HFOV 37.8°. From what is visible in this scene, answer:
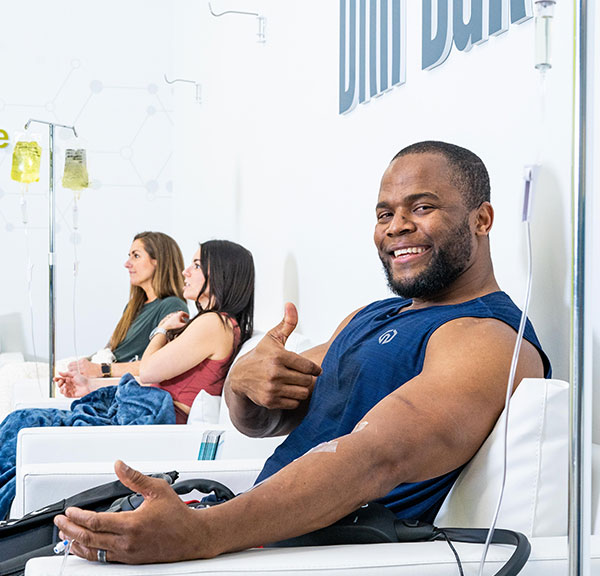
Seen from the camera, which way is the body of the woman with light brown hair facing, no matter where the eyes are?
to the viewer's left

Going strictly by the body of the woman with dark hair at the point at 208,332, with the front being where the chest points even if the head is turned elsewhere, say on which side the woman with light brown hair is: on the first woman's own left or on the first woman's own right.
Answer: on the first woman's own right

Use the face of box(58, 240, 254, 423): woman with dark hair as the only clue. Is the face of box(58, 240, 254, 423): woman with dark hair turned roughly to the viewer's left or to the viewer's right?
to the viewer's left

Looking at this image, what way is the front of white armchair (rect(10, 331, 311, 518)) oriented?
to the viewer's left

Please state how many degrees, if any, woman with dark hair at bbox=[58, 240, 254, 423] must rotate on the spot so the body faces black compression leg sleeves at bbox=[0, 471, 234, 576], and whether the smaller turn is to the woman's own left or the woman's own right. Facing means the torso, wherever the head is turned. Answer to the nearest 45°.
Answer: approximately 90° to the woman's own left

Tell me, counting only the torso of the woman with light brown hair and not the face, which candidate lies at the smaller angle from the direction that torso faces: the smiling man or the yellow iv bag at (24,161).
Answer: the yellow iv bag

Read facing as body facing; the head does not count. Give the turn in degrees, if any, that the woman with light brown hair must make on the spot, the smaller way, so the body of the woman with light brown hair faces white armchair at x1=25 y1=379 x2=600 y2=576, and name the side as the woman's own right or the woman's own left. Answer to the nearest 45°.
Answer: approximately 90° to the woman's own left

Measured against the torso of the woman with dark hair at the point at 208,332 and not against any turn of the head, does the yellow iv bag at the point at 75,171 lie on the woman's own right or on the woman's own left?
on the woman's own right

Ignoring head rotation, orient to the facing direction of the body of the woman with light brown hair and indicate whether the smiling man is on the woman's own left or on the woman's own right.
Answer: on the woman's own left

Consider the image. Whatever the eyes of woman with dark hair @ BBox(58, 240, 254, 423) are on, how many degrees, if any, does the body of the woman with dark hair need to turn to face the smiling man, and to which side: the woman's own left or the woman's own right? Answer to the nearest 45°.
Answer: approximately 90° to the woman's own left

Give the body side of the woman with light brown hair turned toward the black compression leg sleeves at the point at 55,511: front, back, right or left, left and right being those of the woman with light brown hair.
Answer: left

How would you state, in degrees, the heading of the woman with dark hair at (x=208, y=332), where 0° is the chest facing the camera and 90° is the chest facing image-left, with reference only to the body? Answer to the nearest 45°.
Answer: approximately 90°

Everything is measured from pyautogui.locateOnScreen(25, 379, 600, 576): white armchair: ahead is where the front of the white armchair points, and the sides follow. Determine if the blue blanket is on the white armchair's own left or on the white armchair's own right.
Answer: on the white armchair's own right

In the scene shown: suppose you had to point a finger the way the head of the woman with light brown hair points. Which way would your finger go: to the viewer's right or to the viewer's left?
to the viewer's left
